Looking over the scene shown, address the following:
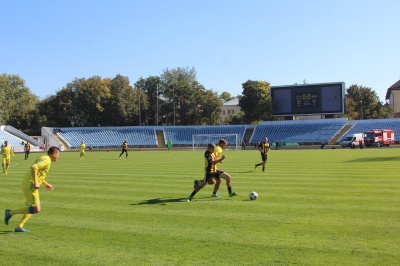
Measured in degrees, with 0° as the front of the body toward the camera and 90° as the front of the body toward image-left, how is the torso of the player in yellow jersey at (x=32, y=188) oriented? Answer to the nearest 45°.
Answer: approximately 270°

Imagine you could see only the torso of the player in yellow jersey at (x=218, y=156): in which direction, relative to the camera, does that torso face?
to the viewer's right

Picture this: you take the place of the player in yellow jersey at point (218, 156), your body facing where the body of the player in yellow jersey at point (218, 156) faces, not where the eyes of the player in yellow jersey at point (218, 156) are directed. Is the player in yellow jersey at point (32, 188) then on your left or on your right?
on your right

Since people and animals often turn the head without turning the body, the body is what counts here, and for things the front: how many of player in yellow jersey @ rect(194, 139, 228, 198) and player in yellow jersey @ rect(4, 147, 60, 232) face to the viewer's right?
2

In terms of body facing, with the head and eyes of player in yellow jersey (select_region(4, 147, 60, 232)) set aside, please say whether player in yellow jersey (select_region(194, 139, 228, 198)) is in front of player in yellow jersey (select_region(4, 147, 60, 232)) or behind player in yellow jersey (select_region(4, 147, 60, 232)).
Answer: in front
